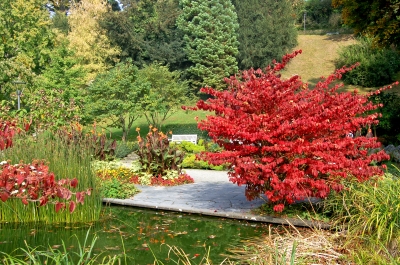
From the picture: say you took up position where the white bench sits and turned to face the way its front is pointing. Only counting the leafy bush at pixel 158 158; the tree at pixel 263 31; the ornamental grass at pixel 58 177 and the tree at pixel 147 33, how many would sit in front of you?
2

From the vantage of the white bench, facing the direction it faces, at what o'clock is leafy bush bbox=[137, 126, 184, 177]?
The leafy bush is roughly at 12 o'clock from the white bench.

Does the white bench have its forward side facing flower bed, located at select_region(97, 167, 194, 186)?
yes

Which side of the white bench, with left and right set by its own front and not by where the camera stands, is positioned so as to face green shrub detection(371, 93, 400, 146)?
left

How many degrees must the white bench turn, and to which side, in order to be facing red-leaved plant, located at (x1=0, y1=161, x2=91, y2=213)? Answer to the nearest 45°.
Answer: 0° — it already faces it

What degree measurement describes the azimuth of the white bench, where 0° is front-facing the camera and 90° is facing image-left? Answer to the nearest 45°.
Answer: approximately 0°

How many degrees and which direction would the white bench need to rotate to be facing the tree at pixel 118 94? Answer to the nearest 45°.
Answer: approximately 135° to its right

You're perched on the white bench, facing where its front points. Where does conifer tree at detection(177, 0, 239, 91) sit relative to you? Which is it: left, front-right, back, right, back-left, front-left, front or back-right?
back

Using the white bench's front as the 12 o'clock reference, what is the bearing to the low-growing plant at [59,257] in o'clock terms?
The low-growing plant is roughly at 12 o'clock from the white bench.

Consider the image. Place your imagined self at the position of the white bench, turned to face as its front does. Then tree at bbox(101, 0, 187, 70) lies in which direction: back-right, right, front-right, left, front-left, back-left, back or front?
back

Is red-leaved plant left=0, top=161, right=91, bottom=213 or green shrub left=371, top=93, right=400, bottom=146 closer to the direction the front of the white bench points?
the red-leaved plant

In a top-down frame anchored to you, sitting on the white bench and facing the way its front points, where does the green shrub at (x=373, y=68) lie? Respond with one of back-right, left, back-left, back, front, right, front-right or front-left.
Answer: back-left

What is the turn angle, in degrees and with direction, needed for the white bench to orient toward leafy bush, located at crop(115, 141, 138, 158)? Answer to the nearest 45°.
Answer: approximately 45° to its right
